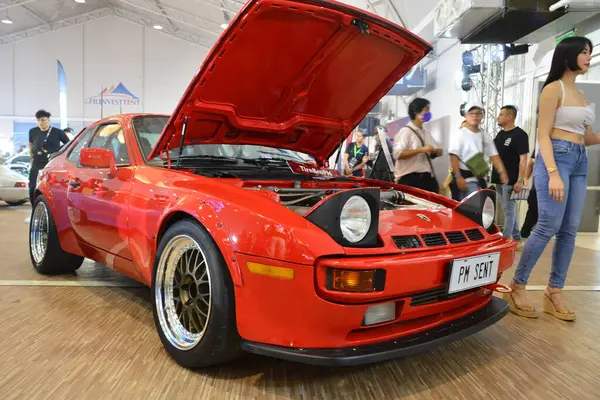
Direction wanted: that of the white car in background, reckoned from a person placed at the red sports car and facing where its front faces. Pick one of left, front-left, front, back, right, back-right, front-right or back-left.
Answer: back

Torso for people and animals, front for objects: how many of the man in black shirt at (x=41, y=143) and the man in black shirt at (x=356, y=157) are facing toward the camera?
2

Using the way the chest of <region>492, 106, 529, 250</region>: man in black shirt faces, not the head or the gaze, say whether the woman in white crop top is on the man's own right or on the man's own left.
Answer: on the man's own left

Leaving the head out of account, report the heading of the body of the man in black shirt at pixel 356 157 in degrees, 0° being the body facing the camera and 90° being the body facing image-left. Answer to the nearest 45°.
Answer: approximately 0°

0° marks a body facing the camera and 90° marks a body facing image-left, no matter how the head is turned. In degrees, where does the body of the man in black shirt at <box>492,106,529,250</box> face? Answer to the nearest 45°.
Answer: approximately 45°

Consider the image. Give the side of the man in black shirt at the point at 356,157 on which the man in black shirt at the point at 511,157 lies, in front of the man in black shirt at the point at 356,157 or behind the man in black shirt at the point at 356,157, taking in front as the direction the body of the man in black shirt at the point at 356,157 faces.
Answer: in front

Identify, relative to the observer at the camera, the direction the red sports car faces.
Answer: facing the viewer and to the right of the viewer

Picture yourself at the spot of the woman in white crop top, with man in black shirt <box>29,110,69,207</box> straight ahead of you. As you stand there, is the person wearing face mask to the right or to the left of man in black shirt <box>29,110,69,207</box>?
right

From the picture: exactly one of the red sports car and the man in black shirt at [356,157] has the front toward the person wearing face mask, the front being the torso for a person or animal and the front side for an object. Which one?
the man in black shirt

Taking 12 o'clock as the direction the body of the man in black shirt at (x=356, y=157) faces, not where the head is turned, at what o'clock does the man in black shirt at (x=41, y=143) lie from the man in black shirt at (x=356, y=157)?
the man in black shirt at (x=41, y=143) is roughly at 2 o'clock from the man in black shirt at (x=356, y=157).

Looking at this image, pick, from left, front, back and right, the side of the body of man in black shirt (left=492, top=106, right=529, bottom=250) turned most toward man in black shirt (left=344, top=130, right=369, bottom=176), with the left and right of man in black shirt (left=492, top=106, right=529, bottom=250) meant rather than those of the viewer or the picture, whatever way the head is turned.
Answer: right

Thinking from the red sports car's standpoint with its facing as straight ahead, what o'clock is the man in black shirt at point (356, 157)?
The man in black shirt is roughly at 8 o'clock from the red sports car.

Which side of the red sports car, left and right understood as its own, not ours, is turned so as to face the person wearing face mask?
left
